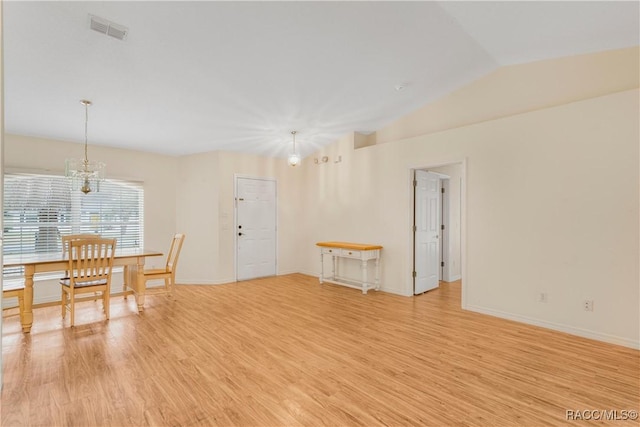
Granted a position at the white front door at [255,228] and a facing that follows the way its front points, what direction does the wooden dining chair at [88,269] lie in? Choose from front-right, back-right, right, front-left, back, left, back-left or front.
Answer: right

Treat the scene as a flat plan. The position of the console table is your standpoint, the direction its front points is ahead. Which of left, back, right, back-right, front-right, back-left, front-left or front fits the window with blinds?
front-right

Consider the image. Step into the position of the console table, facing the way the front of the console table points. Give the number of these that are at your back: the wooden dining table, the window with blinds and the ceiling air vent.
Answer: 0

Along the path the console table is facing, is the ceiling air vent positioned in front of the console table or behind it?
in front

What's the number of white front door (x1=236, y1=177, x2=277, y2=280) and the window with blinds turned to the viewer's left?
0

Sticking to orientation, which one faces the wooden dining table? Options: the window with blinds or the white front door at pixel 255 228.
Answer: the window with blinds

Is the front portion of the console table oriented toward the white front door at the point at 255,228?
no

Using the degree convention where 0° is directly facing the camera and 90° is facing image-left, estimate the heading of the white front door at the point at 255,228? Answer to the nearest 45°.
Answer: approximately 315°

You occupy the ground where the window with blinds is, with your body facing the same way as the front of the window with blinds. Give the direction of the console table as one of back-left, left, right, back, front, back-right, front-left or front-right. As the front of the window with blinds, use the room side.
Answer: front-left

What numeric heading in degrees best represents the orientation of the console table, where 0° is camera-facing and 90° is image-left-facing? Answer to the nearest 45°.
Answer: approximately 45°

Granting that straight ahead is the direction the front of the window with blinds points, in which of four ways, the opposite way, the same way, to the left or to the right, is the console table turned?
to the right

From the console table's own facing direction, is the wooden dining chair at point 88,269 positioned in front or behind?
in front

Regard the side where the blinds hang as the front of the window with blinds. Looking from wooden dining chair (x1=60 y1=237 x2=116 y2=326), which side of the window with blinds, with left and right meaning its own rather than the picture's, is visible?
front

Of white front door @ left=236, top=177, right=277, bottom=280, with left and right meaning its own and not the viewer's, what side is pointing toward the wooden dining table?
right

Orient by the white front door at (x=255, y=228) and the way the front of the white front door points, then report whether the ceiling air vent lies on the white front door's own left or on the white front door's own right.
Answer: on the white front door's own right

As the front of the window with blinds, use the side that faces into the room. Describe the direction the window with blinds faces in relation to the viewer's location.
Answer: facing the viewer
